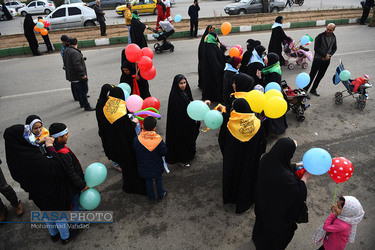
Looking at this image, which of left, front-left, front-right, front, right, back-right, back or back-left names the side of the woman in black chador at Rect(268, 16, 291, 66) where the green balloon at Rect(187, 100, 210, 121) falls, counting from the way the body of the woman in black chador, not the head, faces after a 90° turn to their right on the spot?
front

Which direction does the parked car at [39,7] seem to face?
to the viewer's left

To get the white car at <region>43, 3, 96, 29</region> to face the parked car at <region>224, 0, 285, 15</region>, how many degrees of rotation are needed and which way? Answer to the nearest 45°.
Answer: approximately 180°

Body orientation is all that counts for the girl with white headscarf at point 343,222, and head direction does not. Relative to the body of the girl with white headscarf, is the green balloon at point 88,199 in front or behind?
in front

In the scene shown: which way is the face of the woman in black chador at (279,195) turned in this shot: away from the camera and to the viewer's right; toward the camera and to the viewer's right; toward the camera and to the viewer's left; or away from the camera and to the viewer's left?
away from the camera and to the viewer's right

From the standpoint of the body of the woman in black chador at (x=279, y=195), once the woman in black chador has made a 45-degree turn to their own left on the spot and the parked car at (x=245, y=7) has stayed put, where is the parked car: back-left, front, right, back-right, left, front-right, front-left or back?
front

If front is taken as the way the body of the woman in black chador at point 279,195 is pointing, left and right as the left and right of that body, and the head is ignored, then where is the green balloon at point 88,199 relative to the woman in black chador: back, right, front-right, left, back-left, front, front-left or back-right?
back-left

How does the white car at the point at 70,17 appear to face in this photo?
to the viewer's left

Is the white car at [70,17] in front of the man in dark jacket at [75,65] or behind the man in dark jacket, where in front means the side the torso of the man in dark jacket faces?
in front

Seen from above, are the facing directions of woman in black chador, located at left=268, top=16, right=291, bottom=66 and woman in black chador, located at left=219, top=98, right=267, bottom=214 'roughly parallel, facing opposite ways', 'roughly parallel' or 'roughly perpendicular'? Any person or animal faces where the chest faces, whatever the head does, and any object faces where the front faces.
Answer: roughly perpendicular

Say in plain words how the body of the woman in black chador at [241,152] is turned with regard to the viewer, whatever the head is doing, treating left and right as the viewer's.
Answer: facing away from the viewer

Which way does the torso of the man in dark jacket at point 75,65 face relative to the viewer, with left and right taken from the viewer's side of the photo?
facing away from the viewer and to the right of the viewer

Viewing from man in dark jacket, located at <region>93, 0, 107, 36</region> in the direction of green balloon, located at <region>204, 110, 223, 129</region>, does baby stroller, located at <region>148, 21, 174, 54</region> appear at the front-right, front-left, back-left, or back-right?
front-left

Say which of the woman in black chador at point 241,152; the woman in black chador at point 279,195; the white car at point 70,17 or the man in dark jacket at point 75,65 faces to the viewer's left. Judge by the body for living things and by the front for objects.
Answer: the white car

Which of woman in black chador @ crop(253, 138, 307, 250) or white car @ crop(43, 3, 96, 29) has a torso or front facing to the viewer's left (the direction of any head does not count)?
the white car

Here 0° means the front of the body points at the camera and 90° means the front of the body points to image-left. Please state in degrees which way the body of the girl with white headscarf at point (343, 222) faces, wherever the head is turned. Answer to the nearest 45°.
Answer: approximately 90°
